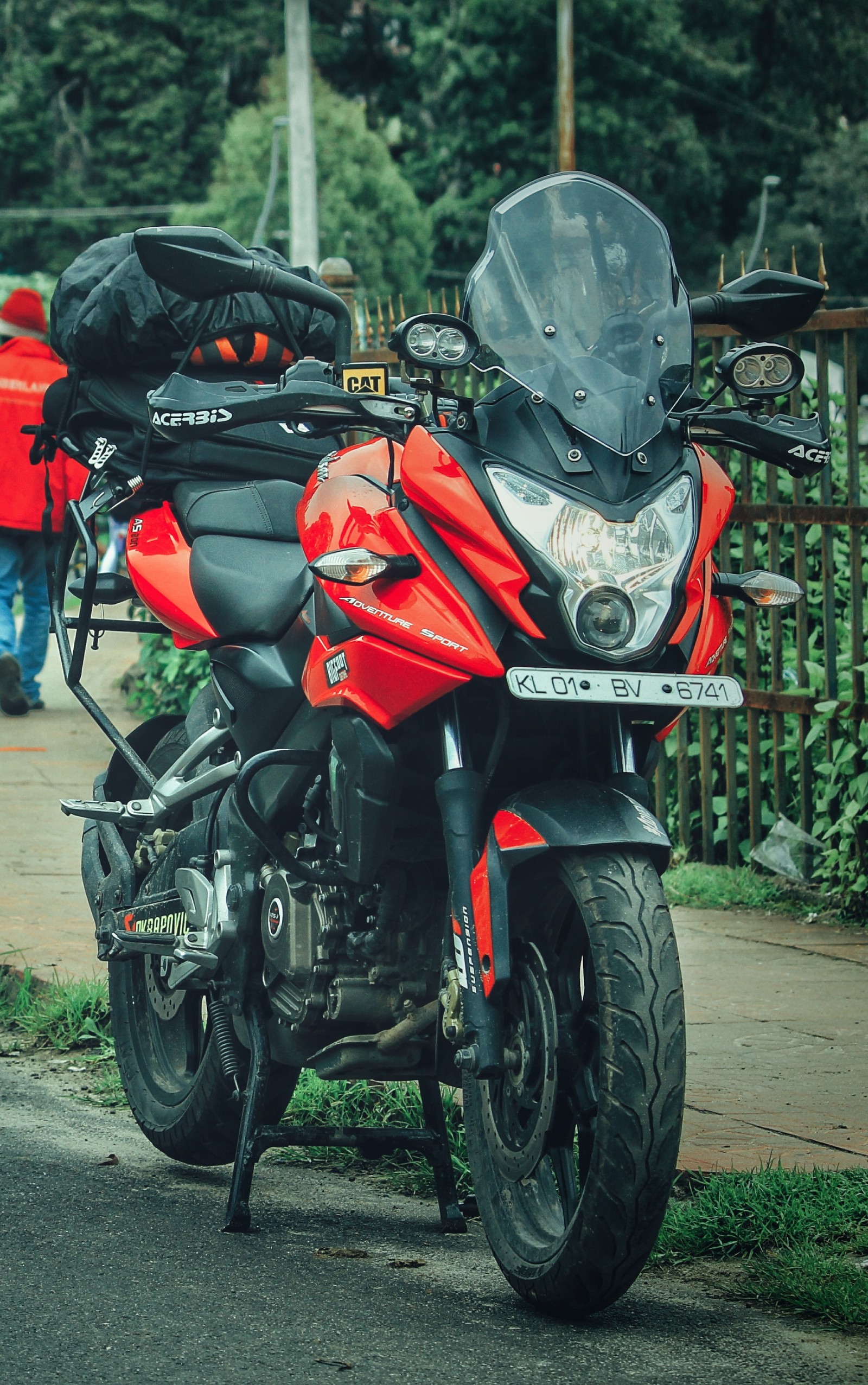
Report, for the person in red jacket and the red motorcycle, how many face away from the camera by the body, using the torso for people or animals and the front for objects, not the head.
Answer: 1

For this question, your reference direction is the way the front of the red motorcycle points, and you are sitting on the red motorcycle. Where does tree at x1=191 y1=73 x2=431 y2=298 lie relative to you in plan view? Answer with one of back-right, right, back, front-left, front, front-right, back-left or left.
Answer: back-left

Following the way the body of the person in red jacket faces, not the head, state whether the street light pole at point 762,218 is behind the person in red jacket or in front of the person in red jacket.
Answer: in front

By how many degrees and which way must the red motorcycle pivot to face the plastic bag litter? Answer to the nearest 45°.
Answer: approximately 135° to its left

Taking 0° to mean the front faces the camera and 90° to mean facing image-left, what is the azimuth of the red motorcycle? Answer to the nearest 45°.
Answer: approximately 315°

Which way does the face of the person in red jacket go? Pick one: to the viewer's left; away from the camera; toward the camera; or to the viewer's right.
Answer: away from the camera

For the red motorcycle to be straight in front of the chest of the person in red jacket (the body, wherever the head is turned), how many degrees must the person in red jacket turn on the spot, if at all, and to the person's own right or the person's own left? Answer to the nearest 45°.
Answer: approximately 180°

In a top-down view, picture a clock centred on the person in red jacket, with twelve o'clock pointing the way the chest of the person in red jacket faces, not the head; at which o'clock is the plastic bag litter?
The plastic bag litter is roughly at 5 o'clock from the person in red jacket.

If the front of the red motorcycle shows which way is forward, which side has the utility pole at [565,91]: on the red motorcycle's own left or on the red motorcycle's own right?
on the red motorcycle's own left

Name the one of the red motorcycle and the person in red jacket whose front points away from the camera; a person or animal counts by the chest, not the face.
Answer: the person in red jacket

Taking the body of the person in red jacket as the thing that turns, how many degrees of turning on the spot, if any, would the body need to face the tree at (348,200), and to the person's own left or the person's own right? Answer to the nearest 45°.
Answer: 0° — they already face it

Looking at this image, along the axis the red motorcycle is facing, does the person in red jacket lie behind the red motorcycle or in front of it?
behind

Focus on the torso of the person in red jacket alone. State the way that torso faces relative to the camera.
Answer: away from the camera
